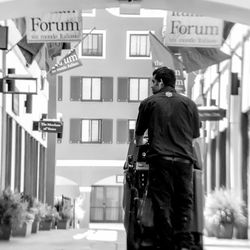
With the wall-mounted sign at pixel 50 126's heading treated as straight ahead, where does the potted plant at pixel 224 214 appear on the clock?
The potted plant is roughly at 11 o'clock from the wall-mounted sign.

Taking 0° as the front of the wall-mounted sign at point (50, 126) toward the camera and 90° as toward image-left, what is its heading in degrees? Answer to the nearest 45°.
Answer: approximately 0°

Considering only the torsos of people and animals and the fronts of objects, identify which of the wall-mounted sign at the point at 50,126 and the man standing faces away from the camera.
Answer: the man standing

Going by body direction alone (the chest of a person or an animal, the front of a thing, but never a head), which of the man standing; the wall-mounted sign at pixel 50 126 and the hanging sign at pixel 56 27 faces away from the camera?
the man standing

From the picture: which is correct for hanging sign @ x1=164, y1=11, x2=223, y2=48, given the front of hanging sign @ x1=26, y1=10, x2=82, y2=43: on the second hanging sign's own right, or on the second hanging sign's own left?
on the second hanging sign's own left

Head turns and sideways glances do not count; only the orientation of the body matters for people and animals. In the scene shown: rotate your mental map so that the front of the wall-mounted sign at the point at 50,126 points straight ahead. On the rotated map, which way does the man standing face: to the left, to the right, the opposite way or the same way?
the opposite way

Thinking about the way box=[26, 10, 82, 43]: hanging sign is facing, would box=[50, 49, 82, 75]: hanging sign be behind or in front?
behind

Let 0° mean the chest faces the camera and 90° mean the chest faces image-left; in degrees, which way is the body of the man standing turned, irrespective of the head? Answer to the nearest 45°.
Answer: approximately 180°
